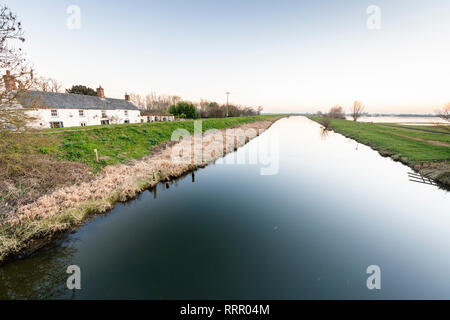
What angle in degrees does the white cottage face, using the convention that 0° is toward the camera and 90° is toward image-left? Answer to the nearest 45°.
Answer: approximately 315°
